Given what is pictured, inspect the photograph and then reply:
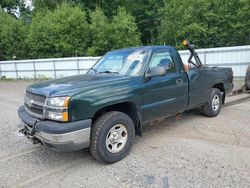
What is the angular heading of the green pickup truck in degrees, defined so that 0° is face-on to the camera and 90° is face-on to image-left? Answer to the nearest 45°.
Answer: approximately 45°

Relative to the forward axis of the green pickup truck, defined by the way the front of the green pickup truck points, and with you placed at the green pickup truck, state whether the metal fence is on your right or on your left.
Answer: on your right
